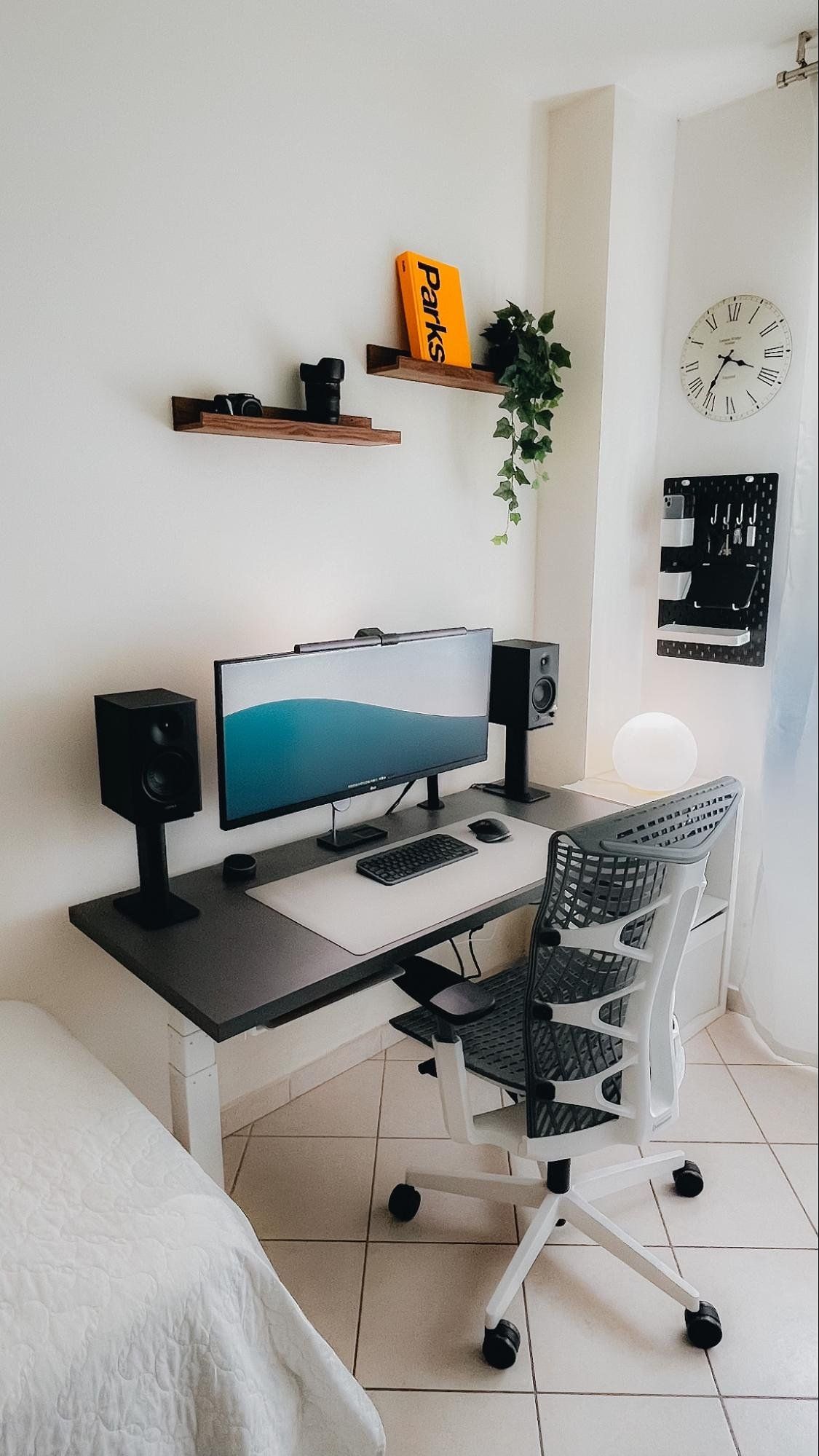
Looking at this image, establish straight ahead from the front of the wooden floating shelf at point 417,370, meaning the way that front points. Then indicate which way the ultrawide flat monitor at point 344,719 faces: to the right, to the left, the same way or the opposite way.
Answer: the same way

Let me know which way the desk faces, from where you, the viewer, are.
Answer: facing the viewer and to the right of the viewer

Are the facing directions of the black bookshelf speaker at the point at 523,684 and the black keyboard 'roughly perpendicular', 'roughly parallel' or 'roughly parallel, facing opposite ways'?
roughly parallel

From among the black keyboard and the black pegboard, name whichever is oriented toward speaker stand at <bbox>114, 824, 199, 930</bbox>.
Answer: the black pegboard

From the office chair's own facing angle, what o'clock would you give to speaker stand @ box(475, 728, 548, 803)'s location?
The speaker stand is roughly at 1 o'clock from the office chair.

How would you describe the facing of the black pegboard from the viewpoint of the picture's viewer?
facing the viewer and to the left of the viewer

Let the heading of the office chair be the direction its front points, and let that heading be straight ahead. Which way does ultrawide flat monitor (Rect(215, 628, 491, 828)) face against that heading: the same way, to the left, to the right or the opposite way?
the opposite way

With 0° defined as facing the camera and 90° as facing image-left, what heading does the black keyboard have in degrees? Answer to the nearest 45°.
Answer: approximately 315°

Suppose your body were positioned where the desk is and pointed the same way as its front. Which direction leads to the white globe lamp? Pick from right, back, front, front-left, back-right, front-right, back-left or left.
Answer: left

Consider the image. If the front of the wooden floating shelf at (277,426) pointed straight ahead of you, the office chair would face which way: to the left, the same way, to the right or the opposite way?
the opposite way

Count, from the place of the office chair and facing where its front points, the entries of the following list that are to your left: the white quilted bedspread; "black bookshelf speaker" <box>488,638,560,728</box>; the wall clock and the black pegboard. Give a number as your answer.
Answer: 1

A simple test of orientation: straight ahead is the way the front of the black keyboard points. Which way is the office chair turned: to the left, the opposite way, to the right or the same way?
the opposite way

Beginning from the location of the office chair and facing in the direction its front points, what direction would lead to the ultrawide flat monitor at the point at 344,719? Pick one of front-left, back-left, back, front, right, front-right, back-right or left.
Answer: front

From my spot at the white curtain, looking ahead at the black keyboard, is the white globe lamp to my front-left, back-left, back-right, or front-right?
front-right
